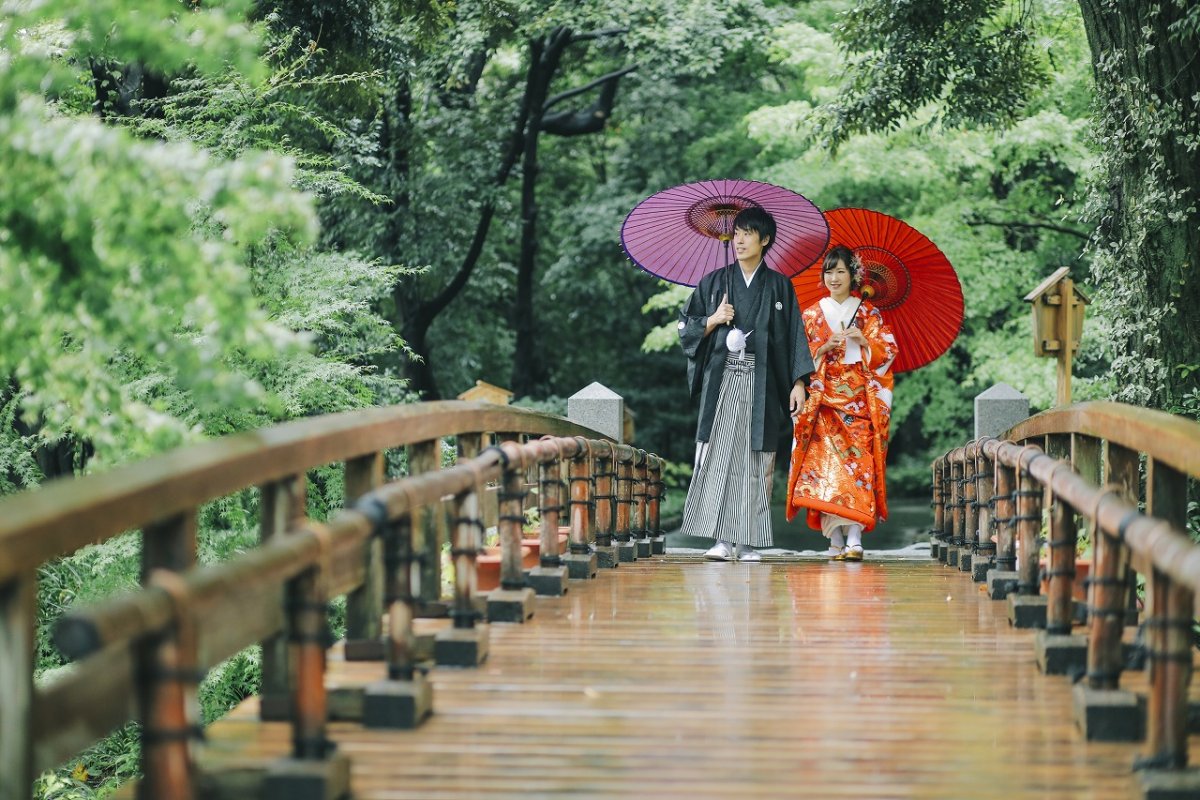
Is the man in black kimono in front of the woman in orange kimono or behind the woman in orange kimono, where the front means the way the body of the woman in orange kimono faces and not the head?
in front

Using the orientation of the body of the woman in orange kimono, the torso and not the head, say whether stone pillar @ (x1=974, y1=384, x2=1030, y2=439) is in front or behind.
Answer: behind

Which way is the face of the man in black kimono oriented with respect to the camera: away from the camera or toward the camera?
toward the camera

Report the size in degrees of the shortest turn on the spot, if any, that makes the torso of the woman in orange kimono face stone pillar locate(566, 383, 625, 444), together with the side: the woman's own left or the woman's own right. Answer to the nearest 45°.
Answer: approximately 135° to the woman's own right

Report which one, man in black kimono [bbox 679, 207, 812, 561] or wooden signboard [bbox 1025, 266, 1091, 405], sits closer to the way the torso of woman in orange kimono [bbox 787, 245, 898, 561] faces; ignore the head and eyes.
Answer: the man in black kimono

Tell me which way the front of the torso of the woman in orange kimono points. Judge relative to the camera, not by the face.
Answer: toward the camera
